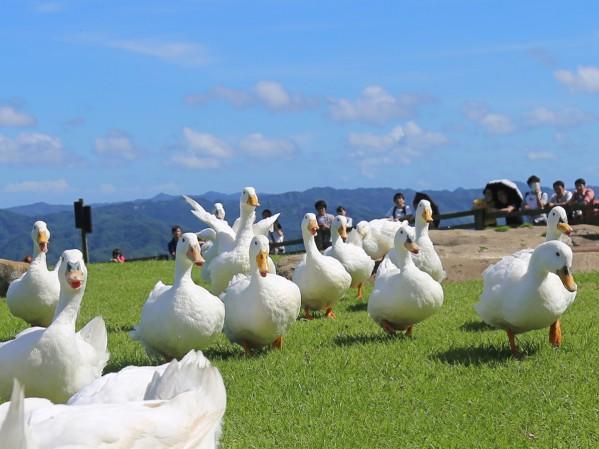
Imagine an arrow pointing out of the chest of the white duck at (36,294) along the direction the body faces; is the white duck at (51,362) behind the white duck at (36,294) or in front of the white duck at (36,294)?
in front

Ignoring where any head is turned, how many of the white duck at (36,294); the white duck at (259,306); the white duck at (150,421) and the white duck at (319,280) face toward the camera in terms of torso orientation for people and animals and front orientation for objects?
3

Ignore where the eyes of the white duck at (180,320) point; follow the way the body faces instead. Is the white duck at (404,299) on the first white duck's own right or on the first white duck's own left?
on the first white duck's own left

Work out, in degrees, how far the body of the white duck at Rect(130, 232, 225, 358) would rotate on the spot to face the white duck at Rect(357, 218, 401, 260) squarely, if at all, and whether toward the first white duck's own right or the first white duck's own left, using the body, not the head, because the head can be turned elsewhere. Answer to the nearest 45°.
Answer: approximately 90° to the first white duck's own left

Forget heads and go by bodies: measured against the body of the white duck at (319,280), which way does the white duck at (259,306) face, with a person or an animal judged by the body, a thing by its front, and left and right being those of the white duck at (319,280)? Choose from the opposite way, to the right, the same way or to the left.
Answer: the same way

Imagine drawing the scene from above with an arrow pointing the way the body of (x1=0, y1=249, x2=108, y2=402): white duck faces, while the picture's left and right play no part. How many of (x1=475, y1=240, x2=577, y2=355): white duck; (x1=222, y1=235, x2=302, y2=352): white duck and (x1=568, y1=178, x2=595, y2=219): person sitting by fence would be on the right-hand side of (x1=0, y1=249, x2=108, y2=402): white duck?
0

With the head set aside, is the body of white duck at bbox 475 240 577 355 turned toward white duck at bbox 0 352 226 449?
no

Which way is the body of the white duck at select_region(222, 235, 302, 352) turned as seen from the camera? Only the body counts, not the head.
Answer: toward the camera

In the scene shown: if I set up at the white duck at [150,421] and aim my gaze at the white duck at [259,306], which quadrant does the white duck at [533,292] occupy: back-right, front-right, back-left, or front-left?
front-right

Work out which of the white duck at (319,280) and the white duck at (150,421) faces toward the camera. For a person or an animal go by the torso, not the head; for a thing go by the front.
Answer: the white duck at (319,280)

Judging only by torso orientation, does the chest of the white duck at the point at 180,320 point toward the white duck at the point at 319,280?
no

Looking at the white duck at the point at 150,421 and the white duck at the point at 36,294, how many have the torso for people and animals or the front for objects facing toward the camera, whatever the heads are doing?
1

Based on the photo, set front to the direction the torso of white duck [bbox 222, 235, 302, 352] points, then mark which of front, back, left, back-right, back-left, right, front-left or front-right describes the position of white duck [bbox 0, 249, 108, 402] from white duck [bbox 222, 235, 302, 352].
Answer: front-right

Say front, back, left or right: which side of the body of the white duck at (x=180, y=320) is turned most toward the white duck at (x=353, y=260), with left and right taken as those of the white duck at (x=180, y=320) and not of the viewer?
left

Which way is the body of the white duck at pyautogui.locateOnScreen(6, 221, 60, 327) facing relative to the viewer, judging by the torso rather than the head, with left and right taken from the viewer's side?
facing the viewer
